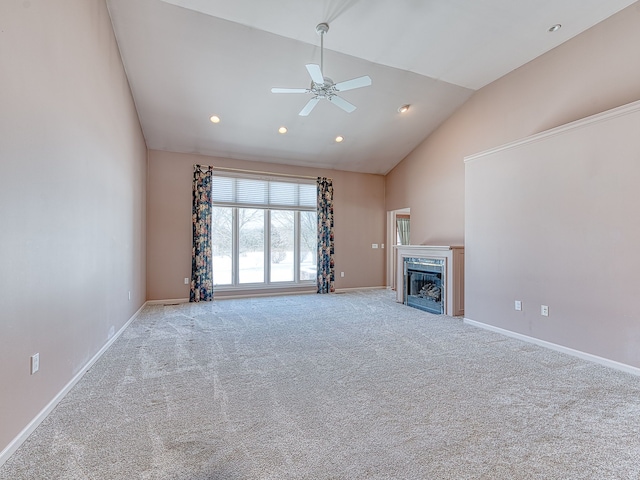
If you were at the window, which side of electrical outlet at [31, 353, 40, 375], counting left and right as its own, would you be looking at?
left

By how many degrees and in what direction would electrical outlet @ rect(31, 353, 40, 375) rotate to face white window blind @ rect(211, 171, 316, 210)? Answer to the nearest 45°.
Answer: approximately 90° to its left

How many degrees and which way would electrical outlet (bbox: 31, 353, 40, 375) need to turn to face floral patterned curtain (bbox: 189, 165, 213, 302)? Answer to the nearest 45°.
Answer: approximately 90° to its left

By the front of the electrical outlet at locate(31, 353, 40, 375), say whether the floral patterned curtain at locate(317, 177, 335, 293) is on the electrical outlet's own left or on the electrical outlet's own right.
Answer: on the electrical outlet's own left

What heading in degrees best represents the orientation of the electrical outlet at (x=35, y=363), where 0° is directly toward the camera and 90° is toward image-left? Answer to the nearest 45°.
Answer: approximately 315°
